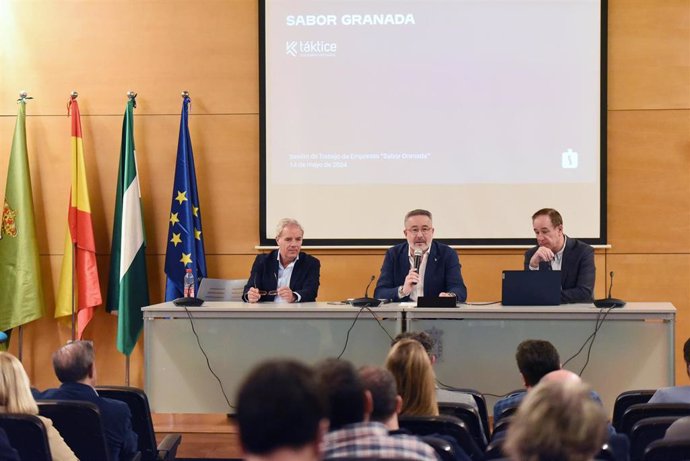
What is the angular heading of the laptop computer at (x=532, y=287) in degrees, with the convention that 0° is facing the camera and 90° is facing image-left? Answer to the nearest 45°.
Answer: approximately 180°

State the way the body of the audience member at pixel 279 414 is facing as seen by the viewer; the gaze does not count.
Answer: away from the camera

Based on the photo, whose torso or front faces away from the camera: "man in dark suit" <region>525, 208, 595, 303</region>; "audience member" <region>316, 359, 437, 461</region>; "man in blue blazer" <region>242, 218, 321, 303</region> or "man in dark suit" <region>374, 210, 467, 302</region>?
the audience member

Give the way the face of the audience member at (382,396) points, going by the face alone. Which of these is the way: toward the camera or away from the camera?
away from the camera

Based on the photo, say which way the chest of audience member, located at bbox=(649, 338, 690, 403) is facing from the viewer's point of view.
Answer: away from the camera

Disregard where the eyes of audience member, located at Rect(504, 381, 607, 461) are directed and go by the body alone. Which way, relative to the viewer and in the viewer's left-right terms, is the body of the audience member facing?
facing away from the viewer

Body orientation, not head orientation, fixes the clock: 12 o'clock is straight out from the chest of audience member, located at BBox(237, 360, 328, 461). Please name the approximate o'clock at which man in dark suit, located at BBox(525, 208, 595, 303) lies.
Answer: The man in dark suit is roughly at 1 o'clock from the audience member.

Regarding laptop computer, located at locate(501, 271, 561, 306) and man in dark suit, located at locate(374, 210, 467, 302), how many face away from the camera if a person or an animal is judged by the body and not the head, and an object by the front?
1

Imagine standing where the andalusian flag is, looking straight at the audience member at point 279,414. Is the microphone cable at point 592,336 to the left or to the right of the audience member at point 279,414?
left

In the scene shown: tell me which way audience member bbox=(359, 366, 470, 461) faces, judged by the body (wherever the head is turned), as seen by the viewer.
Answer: away from the camera

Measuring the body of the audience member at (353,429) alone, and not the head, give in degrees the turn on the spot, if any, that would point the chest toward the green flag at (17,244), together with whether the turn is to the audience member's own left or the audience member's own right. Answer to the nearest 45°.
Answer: approximately 45° to the audience member's own left

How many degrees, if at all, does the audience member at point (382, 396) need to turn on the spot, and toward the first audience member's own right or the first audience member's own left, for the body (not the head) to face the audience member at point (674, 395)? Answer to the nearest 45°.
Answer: approximately 45° to the first audience member's own right

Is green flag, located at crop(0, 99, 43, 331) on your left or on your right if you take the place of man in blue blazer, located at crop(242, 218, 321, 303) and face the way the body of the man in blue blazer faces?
on your right

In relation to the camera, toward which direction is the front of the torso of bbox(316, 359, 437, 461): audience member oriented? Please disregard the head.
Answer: away from the camera

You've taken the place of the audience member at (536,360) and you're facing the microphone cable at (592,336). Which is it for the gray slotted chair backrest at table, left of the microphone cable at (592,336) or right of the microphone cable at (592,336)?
left

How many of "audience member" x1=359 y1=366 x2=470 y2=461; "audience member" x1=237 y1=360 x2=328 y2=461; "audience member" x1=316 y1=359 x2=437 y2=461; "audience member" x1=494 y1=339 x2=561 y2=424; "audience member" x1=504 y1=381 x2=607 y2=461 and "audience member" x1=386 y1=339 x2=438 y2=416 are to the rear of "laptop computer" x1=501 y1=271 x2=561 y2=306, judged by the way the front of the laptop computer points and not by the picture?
6
